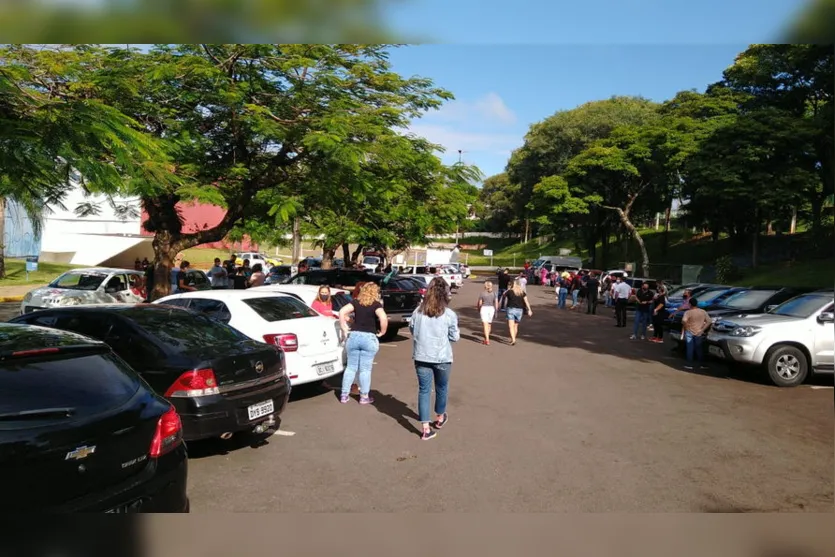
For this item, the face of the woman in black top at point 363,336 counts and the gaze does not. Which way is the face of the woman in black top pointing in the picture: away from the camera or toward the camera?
away from the camera

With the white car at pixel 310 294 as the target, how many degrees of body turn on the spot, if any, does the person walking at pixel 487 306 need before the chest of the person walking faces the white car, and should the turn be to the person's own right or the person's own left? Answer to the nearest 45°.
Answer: approximately 135° to the person's own left

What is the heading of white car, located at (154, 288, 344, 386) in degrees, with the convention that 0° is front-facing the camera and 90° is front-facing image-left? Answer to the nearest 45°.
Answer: approximately 135°

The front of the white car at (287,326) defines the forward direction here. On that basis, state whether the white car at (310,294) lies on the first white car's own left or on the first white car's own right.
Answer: on the first white car's own right

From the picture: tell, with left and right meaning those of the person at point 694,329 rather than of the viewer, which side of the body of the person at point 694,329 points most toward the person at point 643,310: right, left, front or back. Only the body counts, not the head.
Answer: front

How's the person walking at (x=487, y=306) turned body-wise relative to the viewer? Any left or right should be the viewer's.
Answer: facing away from the viewer

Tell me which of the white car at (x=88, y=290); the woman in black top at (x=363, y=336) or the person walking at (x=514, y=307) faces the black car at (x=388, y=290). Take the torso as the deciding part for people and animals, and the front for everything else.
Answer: the woman in black top

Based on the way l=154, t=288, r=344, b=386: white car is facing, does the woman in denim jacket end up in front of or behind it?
behind

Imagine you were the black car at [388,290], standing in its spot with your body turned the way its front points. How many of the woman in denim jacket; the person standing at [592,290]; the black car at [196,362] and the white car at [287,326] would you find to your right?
1

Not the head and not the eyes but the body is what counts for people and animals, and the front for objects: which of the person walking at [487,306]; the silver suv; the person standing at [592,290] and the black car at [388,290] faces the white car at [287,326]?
the silver suv

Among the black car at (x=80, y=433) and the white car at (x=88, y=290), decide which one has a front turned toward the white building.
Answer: the black car
